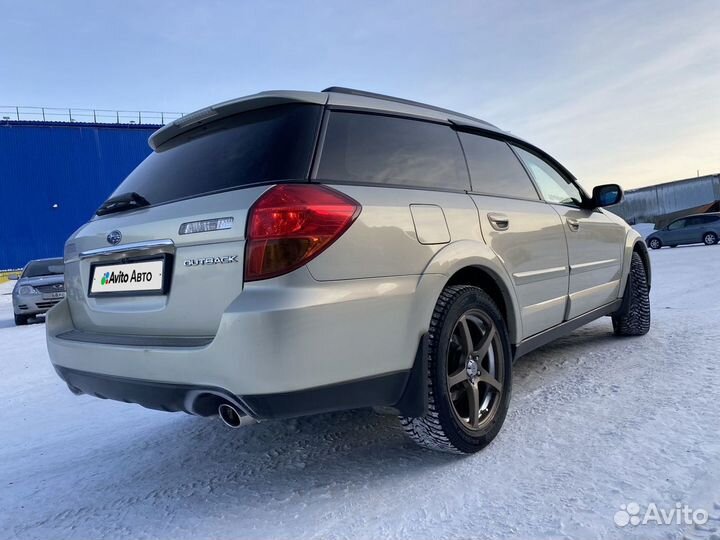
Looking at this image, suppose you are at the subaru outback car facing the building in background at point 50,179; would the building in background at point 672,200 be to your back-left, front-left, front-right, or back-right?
front-right

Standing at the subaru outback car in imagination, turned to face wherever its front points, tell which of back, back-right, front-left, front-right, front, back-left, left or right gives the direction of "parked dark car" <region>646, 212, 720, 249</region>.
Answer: front

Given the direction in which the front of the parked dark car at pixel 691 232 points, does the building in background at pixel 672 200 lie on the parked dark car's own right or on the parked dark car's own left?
on the parked dark car's own right

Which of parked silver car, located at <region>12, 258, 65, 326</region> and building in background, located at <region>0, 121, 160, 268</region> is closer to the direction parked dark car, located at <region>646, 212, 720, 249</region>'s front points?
the building in background

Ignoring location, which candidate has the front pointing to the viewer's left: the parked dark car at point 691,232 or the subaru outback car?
the parked dark car

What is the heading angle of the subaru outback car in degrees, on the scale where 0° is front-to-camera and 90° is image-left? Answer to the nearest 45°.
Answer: approximately 225°

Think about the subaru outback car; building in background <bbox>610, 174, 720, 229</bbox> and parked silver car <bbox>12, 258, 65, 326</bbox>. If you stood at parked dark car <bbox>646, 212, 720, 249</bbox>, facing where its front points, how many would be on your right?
1

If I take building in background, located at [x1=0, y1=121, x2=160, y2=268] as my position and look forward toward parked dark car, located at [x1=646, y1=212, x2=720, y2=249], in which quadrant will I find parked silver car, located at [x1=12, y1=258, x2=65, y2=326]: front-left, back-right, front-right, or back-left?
front-right

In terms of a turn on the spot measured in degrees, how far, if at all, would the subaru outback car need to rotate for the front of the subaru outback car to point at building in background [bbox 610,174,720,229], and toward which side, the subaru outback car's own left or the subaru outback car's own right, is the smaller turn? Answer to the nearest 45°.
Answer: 0° — it already faces it

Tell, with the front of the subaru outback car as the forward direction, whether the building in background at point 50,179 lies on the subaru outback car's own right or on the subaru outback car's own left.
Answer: on the subaru outback car's own left

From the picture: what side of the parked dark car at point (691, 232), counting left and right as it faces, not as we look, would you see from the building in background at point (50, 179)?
front

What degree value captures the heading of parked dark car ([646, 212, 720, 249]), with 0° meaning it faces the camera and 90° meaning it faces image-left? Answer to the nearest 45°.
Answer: approximately 90°

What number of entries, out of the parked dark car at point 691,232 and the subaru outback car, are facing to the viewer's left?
1

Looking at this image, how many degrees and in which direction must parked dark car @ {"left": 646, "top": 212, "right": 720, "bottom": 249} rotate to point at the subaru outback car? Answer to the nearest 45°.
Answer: approximately 90° to its left
